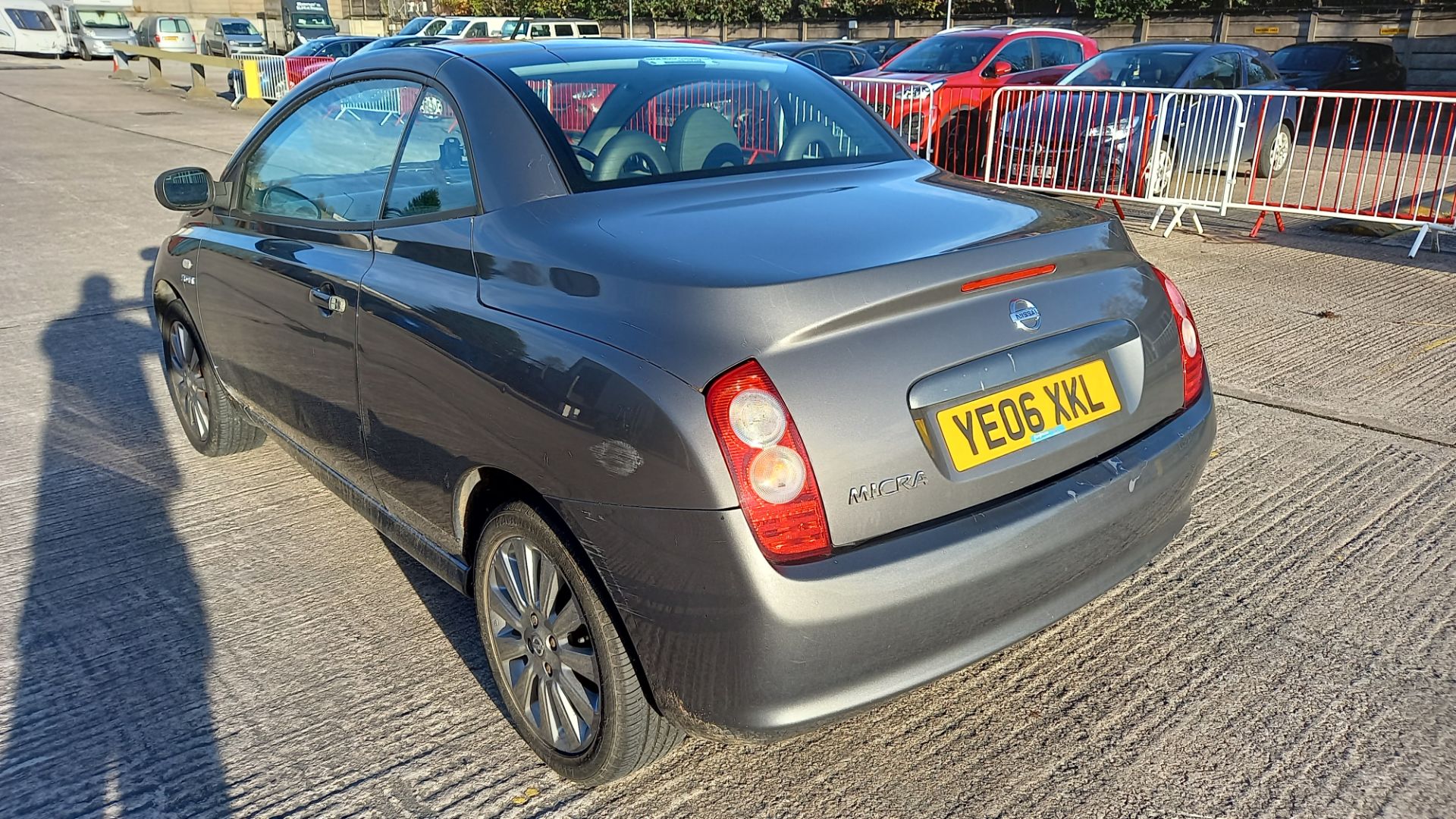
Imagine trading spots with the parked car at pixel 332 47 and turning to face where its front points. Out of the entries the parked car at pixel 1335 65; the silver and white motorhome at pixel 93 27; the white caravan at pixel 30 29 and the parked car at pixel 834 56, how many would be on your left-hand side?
2

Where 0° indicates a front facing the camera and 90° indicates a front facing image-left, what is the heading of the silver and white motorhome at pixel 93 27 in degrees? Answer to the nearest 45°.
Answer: approximately 315°

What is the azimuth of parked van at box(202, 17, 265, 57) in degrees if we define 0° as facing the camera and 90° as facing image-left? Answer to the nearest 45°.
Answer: approximately 315°

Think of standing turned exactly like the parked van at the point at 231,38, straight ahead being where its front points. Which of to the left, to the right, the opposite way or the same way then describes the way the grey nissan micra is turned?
the opposite way

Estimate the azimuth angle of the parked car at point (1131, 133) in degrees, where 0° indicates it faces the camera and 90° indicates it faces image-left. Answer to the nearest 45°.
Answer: approximately 45°

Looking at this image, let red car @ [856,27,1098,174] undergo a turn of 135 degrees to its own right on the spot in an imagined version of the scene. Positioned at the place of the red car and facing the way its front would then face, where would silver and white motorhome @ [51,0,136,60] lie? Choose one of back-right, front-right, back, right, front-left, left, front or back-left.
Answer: front-left

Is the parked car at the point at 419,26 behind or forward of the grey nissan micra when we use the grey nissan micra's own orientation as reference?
forward

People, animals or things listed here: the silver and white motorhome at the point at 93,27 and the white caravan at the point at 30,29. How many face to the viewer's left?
0

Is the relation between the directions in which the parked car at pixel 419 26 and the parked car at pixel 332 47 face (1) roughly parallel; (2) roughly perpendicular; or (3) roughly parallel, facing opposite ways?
roughly parallel

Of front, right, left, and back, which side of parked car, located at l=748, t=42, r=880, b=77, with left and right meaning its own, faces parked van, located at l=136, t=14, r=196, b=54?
right

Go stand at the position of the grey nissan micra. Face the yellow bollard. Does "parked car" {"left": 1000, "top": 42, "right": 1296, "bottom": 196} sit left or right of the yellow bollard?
right

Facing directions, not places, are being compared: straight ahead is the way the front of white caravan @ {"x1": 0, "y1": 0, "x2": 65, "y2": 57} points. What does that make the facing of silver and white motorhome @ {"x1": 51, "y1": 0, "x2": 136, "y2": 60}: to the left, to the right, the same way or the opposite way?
the same way

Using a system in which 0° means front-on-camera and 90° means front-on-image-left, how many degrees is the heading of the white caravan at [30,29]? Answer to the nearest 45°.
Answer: approximately 315°
